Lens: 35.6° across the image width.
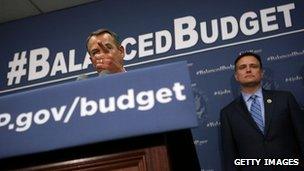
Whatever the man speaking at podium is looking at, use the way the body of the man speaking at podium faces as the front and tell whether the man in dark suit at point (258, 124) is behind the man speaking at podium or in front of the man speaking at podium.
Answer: behind

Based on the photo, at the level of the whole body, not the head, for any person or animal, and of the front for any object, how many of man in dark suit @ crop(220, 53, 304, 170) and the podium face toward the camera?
2

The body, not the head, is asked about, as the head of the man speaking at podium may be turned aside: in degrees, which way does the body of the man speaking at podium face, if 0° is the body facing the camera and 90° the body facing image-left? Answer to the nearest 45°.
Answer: approximately 45°

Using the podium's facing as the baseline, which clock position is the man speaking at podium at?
The man speaking at podium is roughly at 6 o'clock from the podium.

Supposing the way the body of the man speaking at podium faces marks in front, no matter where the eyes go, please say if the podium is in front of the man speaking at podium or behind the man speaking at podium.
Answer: in front

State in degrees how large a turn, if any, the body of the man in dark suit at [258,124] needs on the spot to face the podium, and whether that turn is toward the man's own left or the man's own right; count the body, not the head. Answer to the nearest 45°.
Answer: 0° — they already face it

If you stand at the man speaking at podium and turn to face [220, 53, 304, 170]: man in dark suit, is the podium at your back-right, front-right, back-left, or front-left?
back-right

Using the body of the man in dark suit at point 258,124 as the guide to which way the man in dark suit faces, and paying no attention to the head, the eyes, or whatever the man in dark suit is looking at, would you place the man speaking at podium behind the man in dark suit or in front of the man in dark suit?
in front
